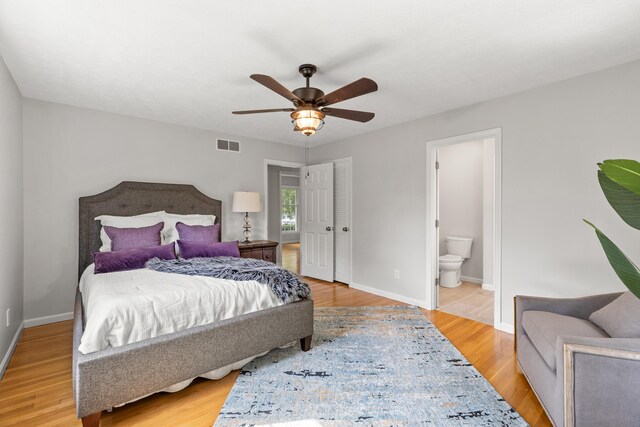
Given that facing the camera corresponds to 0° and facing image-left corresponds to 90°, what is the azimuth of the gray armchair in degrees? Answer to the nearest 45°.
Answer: approximately 45°

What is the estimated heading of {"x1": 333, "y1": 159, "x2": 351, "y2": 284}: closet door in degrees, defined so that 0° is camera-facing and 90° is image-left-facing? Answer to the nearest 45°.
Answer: approximately 45°

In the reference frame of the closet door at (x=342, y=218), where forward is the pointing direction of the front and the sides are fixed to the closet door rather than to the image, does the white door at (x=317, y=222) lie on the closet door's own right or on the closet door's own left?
on the closet door's own right

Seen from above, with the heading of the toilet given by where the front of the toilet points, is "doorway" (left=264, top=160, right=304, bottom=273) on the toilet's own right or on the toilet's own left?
on the toilet's own right

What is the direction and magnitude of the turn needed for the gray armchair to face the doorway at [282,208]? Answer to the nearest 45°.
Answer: approximately 90° to its right

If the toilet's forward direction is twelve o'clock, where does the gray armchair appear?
The gray armchair is roughly at 10 o'clock from the toilet.

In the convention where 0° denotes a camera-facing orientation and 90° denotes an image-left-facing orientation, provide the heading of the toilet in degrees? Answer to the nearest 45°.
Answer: approximately 45°

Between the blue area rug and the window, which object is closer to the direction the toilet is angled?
the blue area rug

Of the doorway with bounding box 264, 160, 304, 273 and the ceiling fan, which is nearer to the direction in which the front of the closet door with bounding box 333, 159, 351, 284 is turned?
the ceiling fan

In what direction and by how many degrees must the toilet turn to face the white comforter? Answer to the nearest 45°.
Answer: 0° — it already faces it

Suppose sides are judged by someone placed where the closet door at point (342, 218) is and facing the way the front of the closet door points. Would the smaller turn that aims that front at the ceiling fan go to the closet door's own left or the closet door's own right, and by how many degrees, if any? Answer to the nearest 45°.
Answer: approximately 45° to the closet door's own left
